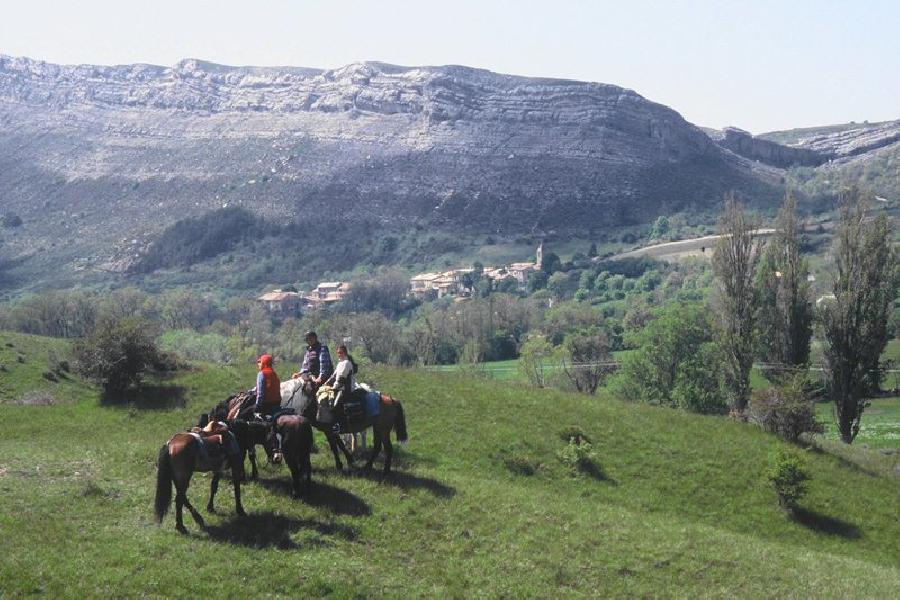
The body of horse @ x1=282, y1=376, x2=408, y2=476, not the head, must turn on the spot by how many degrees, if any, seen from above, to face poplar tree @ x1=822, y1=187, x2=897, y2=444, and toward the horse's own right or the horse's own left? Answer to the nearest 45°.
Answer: approximately 135° to the horse's own right

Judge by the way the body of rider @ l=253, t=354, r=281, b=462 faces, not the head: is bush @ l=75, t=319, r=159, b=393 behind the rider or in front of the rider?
in front

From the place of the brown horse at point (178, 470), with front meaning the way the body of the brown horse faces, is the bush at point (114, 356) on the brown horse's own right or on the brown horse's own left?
on the brown horse's own left

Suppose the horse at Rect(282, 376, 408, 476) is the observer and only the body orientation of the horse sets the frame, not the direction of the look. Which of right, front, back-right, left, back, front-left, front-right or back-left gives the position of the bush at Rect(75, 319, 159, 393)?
front-right

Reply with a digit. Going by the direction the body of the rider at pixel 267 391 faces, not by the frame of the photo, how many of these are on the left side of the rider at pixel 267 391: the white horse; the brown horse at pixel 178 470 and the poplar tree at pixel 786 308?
1

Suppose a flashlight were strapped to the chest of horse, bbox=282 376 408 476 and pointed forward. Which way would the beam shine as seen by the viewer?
to the viewer's left

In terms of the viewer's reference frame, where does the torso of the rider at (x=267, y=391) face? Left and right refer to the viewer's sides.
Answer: facing away from the viewer and to the left of the viewer

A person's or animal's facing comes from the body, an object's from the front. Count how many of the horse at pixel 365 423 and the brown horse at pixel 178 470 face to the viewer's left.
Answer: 1

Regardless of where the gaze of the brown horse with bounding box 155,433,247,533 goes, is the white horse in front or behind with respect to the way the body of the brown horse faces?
in front

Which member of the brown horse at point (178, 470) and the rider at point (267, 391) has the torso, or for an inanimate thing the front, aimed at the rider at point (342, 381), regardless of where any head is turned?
the brown horse

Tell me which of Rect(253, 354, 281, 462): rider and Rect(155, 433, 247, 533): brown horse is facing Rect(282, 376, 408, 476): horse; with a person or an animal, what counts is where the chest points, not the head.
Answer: the brown horse
